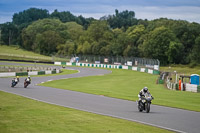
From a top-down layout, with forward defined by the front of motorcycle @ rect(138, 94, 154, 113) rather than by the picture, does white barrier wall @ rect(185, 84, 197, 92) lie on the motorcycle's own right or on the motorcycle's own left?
on the motorcycle's own left

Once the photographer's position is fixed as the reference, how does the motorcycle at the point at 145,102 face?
facing the viewer and to the right of the viewer
